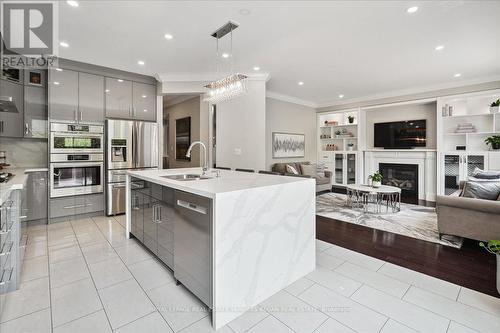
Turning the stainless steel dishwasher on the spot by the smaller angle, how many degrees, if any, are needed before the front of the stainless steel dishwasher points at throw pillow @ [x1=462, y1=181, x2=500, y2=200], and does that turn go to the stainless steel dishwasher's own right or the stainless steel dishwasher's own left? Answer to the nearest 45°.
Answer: approximately 135° to the stainless steel dishwasher's own left

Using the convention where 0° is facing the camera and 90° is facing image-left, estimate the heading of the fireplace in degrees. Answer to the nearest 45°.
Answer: approximately 0°

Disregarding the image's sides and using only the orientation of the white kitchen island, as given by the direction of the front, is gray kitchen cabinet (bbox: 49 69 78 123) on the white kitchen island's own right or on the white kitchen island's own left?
on the white kitchen island's own right

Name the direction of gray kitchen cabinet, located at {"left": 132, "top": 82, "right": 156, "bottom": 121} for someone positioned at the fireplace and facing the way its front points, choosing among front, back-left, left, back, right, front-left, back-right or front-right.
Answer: front-right

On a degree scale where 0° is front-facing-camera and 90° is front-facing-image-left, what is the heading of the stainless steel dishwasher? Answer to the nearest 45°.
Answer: approximately 45°

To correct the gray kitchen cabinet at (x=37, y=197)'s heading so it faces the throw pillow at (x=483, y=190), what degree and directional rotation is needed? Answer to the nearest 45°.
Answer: approximately 45° to its left

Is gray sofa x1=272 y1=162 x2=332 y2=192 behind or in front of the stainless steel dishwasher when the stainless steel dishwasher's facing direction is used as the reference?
behind

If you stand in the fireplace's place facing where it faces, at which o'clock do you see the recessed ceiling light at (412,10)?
The recessed ceiling light is roughly at 12 o'clock from the fireplace.
